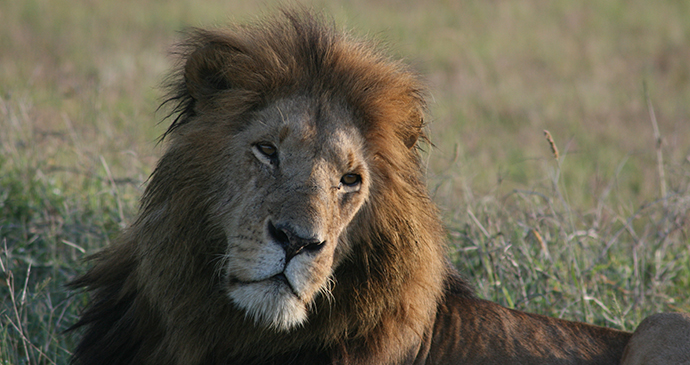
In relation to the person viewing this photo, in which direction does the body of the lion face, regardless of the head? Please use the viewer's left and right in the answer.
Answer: facing the viewer and to the left of the viewer
